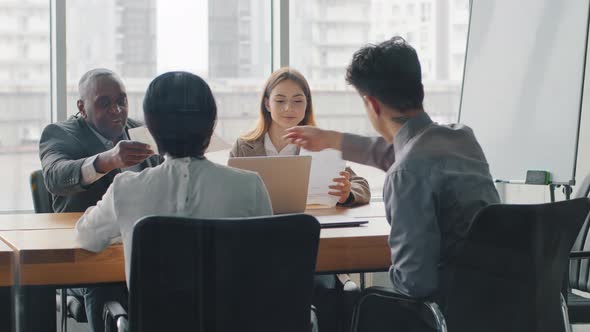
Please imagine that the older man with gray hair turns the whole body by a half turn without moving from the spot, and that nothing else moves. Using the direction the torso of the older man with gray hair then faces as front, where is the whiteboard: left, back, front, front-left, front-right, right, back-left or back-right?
back-right

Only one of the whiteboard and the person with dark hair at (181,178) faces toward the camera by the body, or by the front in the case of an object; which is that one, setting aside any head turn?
the whiteboard

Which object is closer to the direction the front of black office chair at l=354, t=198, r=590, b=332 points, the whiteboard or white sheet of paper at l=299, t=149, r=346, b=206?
the white sheet of paper

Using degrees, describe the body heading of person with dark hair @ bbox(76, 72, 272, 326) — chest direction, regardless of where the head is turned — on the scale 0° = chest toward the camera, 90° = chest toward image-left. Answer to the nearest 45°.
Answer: approximately 180°

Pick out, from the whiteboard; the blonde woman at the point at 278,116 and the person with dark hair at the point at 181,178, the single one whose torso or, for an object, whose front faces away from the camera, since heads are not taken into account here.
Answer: the person with dark hair

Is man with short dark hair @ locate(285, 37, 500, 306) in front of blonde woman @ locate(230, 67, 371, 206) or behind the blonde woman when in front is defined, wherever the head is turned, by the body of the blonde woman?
in front

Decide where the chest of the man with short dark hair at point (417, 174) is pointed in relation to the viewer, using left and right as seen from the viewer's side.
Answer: facing away from the viewer and to the left of the viewer

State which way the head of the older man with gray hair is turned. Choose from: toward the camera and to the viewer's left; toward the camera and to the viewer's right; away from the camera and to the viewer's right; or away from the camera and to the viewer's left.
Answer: toward the camera and to the viewer's right

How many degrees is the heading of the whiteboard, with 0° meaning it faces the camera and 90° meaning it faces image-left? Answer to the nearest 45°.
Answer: approximately 0°

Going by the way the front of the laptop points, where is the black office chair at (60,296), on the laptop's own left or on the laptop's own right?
on the laptop's own left

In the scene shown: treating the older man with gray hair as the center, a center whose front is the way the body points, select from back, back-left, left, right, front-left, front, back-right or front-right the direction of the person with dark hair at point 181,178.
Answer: front-right

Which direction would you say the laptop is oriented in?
away from the camera

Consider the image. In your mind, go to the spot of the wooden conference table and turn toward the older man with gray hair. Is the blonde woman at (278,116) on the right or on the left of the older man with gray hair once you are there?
right

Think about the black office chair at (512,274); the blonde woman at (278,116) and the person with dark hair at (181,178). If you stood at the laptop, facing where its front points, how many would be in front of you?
1

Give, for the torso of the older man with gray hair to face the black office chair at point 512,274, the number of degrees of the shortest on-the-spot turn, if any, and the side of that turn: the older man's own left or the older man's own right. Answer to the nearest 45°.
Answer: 0° — they already face it

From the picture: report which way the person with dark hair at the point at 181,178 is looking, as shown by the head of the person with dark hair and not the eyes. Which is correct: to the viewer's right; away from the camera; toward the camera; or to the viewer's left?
away from the camera

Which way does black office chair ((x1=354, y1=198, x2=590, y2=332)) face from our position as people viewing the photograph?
facing away from the viewer and to the left of the viewer

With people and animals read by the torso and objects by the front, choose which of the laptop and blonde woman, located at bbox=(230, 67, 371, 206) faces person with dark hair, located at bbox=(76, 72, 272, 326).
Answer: the blonde woman

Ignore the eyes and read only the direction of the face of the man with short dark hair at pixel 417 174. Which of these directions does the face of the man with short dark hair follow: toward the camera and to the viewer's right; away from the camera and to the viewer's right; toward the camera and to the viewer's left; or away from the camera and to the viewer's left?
away from the camera and to the viewer's left
